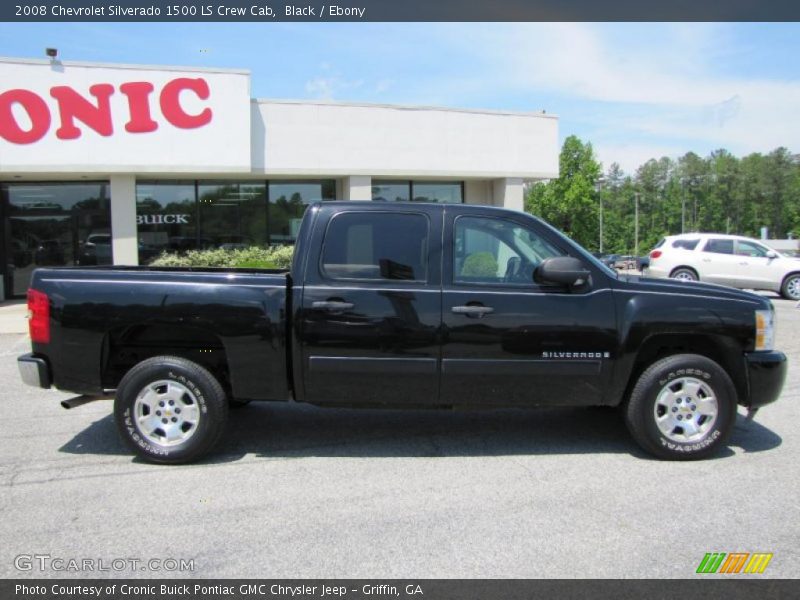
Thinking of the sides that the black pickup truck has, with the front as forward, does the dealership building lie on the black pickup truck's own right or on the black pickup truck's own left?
on the black pickup truck's own left

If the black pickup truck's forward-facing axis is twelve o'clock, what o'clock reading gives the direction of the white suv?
The white suv is roughly at 10 o'clock from the black pickup truck.

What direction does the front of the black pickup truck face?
to the viewer's right

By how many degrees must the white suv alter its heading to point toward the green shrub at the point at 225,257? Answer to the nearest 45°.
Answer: approximately 135° to its right

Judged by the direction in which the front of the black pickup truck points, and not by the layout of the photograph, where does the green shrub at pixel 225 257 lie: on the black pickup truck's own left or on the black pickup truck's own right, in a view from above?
on the black pickup truck's own left

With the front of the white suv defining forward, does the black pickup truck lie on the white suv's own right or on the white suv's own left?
on the white suv's own right

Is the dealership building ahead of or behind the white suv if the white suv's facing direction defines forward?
behind

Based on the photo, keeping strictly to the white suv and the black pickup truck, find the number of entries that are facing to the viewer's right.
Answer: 2

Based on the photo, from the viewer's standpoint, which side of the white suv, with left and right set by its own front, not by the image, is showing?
right
